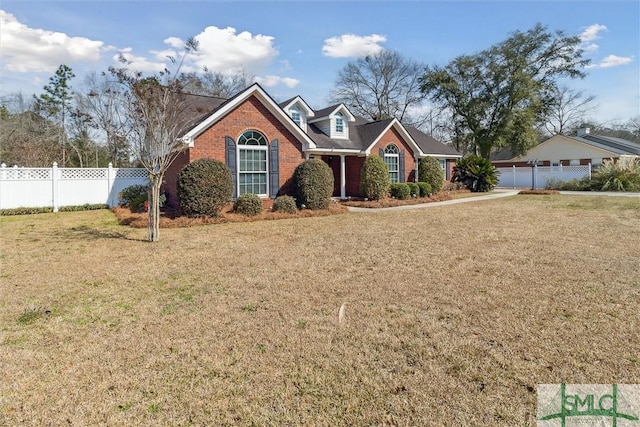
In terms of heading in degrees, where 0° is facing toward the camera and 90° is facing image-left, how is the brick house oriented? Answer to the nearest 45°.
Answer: approximately 315°

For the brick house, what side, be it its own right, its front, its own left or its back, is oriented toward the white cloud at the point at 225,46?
back

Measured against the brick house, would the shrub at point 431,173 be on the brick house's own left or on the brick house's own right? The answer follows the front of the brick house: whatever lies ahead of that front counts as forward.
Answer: on the brick house's own left

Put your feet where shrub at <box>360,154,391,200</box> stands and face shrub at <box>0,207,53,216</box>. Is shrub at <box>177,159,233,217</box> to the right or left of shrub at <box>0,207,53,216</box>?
left

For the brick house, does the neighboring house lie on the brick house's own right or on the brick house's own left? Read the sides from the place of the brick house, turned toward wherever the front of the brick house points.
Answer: on the brick house's own left

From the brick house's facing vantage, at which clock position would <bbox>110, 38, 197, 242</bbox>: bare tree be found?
The bare tree is roughly at 2 o'clock from the brick house.

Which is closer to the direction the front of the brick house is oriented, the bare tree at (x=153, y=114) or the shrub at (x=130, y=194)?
the bare tree

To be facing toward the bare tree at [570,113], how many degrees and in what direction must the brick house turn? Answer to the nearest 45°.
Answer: approximately 90° to its left

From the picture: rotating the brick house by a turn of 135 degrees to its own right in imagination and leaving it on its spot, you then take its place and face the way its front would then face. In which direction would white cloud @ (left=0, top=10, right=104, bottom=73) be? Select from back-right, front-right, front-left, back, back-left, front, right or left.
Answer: front
